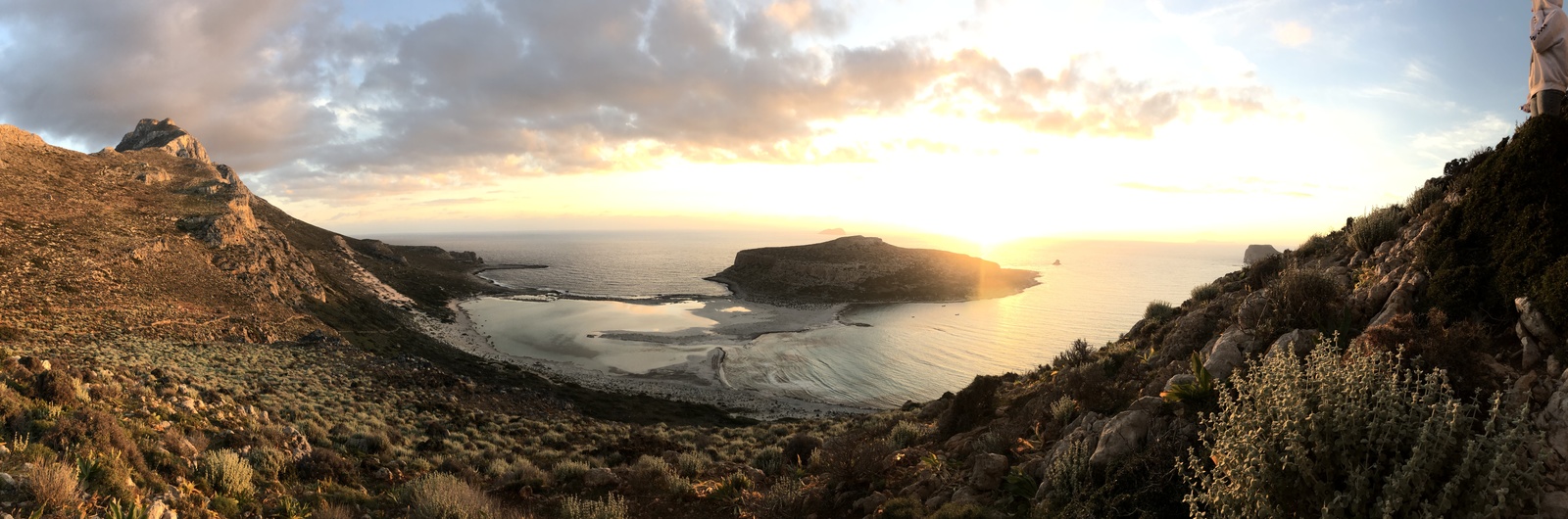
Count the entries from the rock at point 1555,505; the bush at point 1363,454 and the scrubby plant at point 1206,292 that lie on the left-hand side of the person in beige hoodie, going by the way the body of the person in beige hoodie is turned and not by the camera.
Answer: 2

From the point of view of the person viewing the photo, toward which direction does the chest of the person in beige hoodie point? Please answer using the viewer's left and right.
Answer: facing to the left of the viewer

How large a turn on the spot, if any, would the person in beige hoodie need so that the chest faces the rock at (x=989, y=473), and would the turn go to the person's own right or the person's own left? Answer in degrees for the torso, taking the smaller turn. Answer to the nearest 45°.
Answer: approximately 45° to the person's own left

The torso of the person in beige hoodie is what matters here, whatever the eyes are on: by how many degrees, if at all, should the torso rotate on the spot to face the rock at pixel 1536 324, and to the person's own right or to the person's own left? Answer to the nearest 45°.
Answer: approximately 90° to the person's own left

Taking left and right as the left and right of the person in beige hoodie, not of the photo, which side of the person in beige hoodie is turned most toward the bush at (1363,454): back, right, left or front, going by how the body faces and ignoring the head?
left

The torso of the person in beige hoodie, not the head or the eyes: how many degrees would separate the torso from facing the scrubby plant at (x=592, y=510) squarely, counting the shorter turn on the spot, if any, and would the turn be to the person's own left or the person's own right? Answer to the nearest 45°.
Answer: approximately 45° to the person's own left

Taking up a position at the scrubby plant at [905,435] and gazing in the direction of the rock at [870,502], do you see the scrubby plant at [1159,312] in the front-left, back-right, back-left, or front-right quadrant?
back-left
